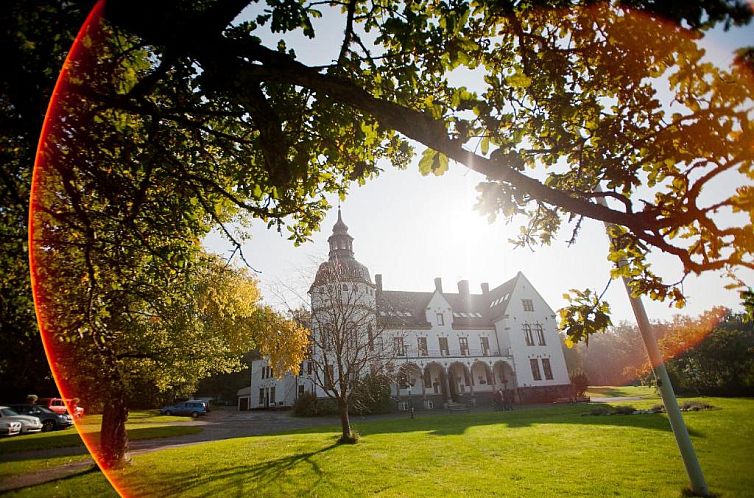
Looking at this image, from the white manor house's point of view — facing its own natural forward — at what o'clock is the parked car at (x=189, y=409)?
The parked car is roughly at 3 o'clock from the white manor house.

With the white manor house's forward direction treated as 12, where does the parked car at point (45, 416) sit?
The parked car is roughly at 2 o'clock from the white manor house.

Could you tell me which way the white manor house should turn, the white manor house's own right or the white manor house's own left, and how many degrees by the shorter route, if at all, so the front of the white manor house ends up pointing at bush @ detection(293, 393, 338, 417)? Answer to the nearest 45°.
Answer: approximately 45° to the white manor house's own right

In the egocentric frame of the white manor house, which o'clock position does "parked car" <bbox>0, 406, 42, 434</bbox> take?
The parked car is roughly at 2 o'clock from the white manor house.

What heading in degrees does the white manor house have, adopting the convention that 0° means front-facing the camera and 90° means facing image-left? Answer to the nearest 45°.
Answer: approximately 0°

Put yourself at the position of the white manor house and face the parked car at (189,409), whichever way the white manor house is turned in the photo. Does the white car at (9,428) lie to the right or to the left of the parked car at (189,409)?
left
